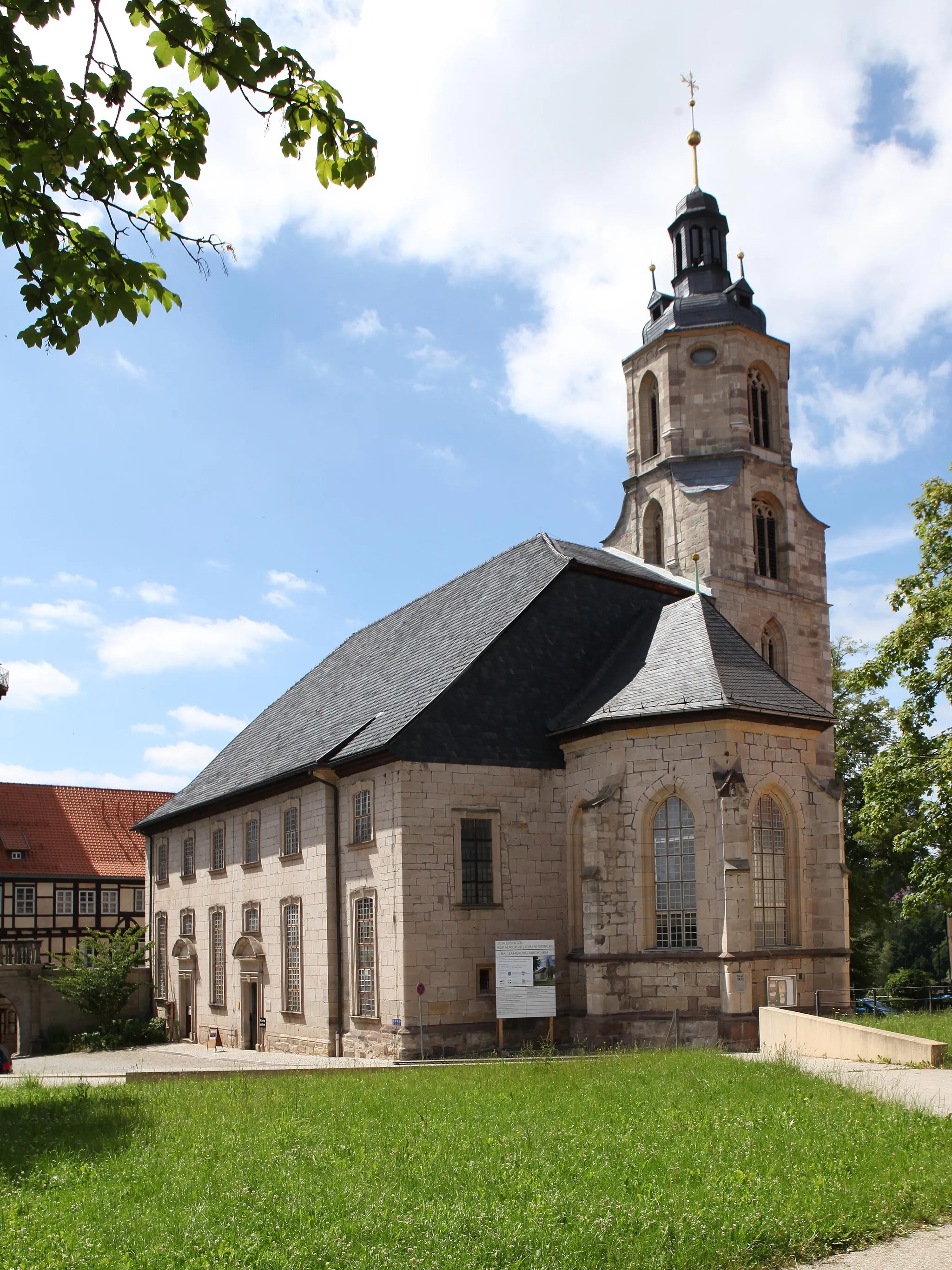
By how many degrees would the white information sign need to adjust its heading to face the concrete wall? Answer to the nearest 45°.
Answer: approximately 45° to its left

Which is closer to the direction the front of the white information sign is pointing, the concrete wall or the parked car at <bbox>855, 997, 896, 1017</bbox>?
the concrete wall

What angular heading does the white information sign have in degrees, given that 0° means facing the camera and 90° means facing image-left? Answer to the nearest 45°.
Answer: approximately 0°
